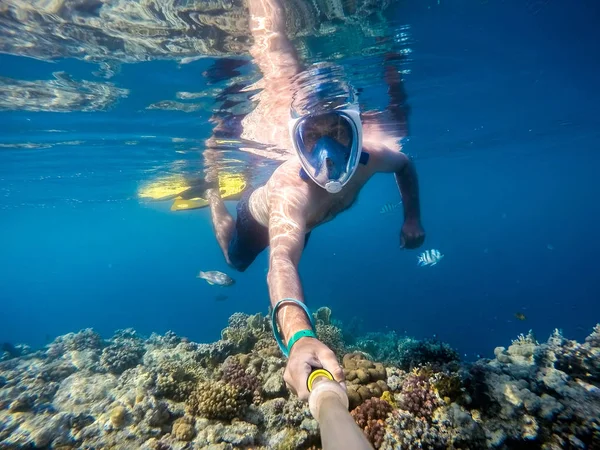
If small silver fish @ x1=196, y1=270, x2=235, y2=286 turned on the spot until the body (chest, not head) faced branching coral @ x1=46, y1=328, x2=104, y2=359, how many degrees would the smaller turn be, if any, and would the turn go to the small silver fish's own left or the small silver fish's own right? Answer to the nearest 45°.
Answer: approximately 180°

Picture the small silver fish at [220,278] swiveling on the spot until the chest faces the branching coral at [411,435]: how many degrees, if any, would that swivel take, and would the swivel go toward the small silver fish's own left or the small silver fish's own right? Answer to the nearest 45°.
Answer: approximately 90° to the small silver fish's own right

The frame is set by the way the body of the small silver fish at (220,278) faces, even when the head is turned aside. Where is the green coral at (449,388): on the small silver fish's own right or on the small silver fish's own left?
on the small silver fish's own right

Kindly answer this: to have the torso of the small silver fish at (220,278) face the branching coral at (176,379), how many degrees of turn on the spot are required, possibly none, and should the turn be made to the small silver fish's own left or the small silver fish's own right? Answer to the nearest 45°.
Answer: approximately 90° to the small silver fish's own right

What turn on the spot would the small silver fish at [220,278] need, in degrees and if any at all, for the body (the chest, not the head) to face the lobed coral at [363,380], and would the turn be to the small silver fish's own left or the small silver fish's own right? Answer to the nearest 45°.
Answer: approximately 90° to the small silver fish's own right

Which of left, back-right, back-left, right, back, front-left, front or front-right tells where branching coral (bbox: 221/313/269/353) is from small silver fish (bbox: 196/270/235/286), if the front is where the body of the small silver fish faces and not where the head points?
right

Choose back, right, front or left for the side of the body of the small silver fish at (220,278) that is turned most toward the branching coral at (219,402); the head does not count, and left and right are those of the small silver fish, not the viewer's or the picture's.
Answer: right

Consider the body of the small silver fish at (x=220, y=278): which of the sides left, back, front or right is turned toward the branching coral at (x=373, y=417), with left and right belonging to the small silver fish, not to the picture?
right

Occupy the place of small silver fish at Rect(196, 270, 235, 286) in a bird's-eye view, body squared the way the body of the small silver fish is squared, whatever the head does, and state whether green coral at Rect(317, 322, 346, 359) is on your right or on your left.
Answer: on your right

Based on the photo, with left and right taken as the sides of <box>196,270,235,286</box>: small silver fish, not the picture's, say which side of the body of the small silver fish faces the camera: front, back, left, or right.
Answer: right

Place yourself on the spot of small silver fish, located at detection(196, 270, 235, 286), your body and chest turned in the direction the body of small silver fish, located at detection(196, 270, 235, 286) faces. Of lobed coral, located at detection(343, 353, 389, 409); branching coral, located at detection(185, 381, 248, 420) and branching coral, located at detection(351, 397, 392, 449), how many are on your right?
3
